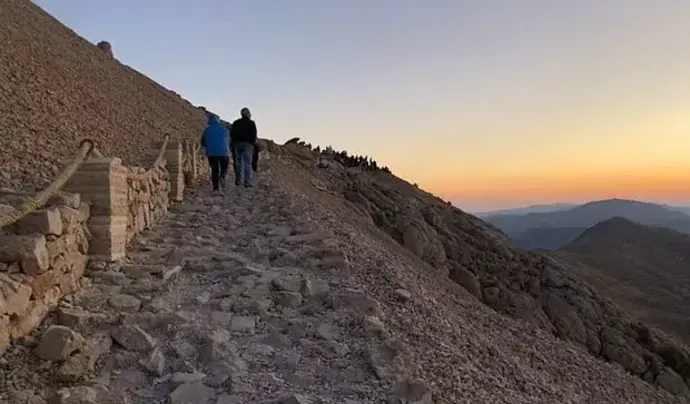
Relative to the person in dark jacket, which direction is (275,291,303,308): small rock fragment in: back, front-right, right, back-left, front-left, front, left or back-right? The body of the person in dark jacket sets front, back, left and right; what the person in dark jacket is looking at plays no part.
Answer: back

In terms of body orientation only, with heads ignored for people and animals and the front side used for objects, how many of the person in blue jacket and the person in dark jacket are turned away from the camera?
2

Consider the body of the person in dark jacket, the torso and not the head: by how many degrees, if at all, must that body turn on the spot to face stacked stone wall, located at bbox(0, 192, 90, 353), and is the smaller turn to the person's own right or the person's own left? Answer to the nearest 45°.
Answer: approximately 180°

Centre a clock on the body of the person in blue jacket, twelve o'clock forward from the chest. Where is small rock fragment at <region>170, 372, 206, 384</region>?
The small rock fragment is roughly at 6 o'clock from the person in blue jacket.

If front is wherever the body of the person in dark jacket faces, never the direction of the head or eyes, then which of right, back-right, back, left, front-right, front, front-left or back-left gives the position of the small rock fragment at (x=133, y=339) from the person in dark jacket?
back

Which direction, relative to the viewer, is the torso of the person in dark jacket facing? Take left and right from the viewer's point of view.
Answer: facing away from the viewer

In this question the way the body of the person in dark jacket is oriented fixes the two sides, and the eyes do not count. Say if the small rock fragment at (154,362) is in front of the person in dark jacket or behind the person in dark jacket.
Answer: behind

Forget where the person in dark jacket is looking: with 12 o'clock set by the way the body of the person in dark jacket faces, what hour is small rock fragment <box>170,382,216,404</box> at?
The small rock fragment is roughly at 6 o'clock from the person in dark jacket.

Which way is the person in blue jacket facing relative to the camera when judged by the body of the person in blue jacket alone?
away from the camera

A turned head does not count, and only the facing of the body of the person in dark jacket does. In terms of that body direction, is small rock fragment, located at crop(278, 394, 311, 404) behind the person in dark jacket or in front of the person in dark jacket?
behind

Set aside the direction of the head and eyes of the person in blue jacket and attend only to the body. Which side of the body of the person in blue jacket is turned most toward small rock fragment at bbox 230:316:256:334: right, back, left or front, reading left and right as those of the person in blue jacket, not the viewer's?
back

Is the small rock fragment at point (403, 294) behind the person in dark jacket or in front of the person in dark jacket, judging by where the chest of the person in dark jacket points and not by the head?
behind

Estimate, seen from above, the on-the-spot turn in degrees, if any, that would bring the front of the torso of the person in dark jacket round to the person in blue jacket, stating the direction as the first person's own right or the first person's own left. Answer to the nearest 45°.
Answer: approximately 135° to the first person's own left

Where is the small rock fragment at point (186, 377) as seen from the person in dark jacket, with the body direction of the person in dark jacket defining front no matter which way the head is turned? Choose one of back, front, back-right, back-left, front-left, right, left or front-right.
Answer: back
